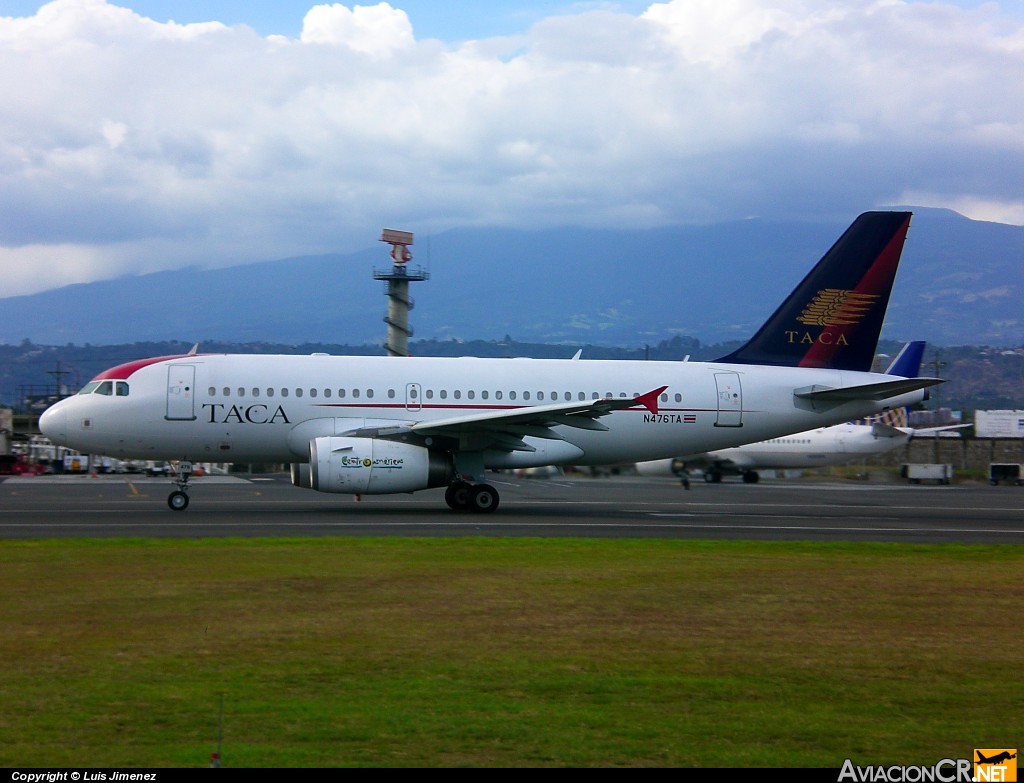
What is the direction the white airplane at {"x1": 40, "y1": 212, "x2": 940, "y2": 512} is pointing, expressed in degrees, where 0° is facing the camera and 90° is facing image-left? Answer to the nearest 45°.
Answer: approximately 90°
